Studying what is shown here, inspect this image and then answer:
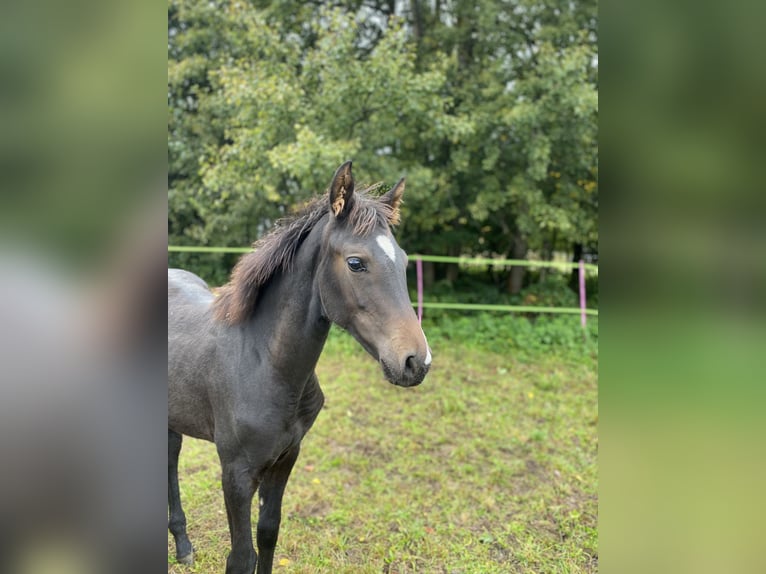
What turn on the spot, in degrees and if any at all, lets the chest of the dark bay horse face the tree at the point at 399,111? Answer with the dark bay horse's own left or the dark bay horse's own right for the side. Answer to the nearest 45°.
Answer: approximately 135° to the dark bay horse's own left

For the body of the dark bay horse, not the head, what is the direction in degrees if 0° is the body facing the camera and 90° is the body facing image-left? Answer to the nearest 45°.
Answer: approximately 315°

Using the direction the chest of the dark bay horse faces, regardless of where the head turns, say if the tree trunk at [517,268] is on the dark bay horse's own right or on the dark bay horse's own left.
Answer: on the dark bay horse's own left
